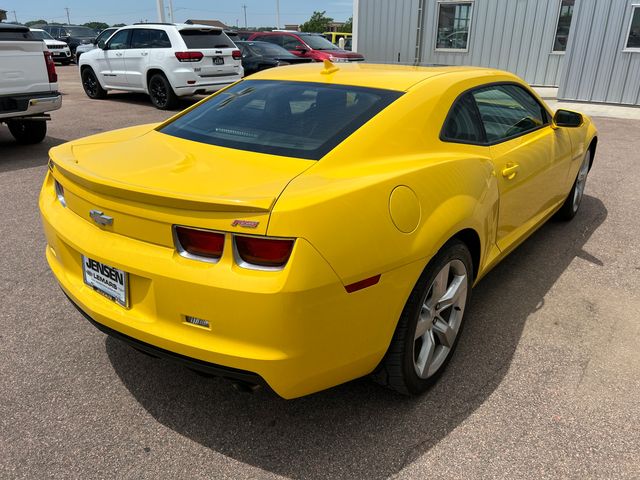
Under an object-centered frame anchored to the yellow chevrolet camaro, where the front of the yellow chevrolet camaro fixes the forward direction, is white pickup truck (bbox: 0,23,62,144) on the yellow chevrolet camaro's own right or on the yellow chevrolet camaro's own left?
on the yellow chevrolet camaro's own left

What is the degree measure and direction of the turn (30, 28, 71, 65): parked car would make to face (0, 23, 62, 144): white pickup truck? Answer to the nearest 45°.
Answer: approximately 45° to its right

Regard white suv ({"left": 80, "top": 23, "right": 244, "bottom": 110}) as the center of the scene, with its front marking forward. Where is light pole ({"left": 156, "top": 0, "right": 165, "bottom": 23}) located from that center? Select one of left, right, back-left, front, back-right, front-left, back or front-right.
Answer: front-right

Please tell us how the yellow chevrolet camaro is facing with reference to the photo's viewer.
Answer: facing away from the viewer and to the right of the viewer

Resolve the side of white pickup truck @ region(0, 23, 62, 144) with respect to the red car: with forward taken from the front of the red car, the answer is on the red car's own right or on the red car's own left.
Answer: on the red car's own right

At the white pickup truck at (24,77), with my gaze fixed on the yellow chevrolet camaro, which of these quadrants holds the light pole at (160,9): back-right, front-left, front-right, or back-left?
back-left

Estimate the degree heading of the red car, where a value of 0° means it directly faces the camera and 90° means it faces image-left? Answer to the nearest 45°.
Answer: approximately 315°
